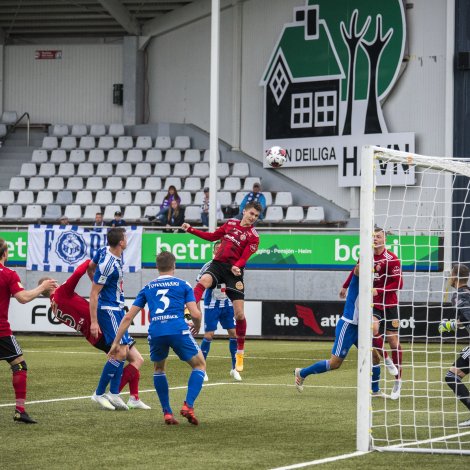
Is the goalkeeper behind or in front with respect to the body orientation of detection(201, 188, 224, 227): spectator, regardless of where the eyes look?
in front

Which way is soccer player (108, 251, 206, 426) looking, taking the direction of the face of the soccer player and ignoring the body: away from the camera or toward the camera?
away from the camera

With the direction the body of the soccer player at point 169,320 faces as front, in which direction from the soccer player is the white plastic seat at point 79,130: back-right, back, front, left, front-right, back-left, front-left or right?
front

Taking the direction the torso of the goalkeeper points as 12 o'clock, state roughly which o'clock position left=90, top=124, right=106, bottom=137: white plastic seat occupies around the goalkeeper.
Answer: The white plastic seat is roughly at 2 o'clock from the goalkeeper.

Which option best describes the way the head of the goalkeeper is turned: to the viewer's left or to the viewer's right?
to the viewer's left

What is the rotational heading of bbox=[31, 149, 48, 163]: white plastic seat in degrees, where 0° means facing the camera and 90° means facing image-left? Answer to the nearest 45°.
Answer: approximately 0°

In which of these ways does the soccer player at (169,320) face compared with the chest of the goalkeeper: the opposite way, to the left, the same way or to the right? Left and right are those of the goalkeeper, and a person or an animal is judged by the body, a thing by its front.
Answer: to the right

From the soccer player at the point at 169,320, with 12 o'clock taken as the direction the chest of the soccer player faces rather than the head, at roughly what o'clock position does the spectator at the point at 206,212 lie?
The spectator is roughly at 12 o'clock from the soccer player.

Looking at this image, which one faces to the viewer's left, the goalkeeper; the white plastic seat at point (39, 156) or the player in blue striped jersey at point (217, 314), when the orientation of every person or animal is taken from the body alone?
the goalkeeper

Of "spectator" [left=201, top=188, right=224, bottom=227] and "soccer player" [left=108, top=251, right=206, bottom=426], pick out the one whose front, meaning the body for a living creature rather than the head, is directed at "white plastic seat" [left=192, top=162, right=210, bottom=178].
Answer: the soccer player

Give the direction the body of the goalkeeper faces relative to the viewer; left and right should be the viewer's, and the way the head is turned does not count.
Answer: facing to the left of the viewer

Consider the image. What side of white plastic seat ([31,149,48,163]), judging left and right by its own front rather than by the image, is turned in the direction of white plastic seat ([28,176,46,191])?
front

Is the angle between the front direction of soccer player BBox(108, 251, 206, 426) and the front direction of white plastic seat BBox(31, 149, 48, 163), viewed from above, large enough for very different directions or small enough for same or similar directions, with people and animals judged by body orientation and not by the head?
very different directions

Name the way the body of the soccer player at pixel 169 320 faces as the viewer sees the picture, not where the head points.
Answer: away from the camera

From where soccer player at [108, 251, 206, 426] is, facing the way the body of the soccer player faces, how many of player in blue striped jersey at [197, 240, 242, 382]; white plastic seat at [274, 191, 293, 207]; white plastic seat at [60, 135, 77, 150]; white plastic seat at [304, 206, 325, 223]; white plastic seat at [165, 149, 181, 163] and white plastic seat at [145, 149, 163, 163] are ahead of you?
6

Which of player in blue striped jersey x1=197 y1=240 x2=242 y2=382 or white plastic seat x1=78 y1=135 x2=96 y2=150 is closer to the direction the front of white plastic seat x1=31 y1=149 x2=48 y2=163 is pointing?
the player in blue striped jersey
